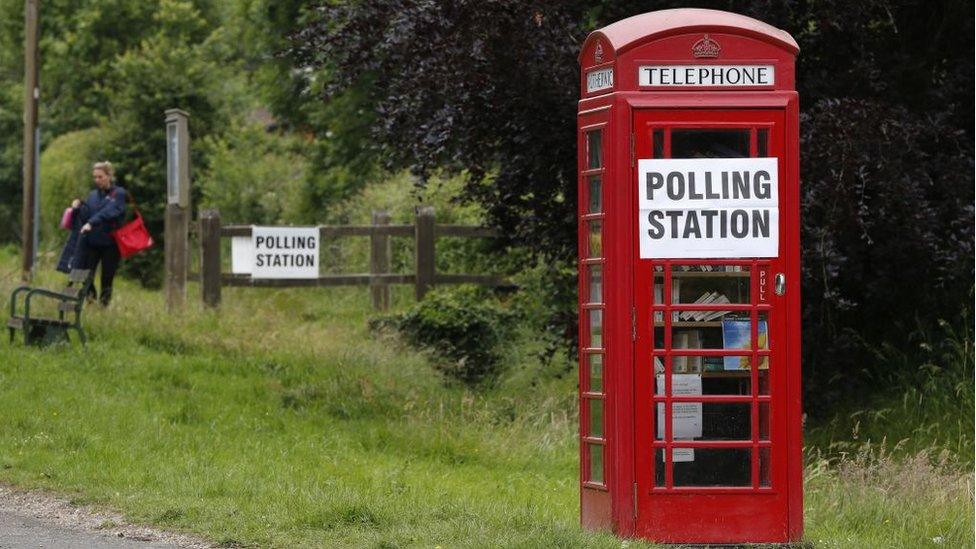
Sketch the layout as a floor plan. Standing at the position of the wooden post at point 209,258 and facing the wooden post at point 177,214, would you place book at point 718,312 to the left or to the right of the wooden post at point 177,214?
left

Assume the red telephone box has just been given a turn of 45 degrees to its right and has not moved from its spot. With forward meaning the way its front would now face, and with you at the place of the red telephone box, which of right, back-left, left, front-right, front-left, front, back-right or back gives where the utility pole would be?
right

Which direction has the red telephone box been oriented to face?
toward the camera

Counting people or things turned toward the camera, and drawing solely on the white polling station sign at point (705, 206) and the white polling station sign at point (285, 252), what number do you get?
2

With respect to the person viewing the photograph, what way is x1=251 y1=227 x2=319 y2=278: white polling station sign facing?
facing the viewer

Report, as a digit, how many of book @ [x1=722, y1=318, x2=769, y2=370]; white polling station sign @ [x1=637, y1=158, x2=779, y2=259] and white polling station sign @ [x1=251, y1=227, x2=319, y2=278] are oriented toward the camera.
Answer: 3

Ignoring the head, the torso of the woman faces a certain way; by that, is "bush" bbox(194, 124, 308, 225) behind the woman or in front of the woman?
behind

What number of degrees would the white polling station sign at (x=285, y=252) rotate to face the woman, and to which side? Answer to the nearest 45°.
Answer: approximately 45° to its right

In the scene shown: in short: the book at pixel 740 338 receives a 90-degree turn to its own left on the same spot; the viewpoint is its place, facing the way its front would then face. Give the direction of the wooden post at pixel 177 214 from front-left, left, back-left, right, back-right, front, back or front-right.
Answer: back-left

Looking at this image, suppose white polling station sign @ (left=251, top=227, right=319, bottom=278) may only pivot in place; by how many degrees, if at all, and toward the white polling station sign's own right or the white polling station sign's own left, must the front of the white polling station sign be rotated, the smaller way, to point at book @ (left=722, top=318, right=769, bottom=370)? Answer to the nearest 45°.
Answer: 0° — it already faces it

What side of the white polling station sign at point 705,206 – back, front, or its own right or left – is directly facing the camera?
front

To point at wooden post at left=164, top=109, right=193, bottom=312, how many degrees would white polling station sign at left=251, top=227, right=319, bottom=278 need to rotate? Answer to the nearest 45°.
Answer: approximately 45° to its right

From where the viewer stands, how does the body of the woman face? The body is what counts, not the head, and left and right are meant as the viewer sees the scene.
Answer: facing the viewer and to the left of the viewer

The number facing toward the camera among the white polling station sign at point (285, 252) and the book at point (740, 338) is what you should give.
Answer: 2

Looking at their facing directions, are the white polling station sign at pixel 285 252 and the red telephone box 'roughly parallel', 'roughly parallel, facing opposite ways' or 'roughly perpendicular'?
roughly parallel
